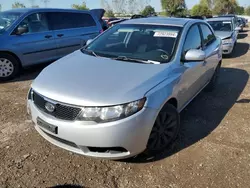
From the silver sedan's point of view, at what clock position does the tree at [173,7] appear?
The tree is roughly at 5 o'clock from the silver sedan.

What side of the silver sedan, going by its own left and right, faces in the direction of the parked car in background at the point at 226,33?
back

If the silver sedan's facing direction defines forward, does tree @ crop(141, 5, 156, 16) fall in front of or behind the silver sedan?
behind

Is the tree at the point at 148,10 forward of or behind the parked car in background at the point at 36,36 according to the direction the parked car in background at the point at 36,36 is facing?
behind

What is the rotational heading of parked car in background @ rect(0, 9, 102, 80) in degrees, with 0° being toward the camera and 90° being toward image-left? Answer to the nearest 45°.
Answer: approximately 45°

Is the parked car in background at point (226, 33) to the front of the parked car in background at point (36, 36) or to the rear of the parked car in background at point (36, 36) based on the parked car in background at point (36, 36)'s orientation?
to the rear

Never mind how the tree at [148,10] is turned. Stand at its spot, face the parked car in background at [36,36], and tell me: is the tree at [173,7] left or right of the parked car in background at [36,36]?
left

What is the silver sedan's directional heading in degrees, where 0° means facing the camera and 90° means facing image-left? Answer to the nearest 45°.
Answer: approximately 45°

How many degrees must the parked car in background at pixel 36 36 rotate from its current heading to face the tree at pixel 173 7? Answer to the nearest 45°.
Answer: approximately 180°
